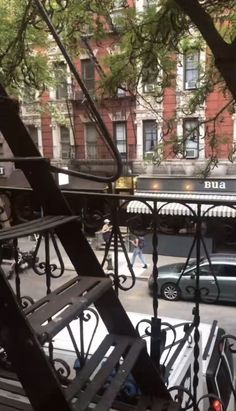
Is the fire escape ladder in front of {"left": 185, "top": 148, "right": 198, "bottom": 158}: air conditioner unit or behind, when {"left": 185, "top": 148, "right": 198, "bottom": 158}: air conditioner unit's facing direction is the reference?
in front

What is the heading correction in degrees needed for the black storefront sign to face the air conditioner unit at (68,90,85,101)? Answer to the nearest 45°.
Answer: approximately 90° to its right

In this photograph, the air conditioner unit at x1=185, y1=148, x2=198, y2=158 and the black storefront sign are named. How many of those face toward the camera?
2

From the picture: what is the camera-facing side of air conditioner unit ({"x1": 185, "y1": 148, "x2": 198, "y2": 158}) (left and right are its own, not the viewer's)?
front

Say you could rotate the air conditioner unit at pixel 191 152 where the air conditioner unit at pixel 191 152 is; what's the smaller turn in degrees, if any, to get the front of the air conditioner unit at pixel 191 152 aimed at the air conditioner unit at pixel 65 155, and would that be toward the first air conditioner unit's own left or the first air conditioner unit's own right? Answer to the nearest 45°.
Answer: approximately 135° to the first air conditioner unit's own right

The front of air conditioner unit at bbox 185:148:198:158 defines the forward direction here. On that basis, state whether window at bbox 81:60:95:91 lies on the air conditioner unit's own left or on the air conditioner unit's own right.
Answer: on the air conditioner unit's own right

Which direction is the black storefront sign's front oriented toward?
toward the camera

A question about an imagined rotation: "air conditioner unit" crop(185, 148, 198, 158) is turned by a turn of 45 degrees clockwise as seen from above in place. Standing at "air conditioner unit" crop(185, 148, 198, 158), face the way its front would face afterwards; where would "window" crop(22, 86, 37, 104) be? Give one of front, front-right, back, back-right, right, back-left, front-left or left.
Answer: front

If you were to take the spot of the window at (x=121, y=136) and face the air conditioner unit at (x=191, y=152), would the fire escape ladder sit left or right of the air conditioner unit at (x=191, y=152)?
right

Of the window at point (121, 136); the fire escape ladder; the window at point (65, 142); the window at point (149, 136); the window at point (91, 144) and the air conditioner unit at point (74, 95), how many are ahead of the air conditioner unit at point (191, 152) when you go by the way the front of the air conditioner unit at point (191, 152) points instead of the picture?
1

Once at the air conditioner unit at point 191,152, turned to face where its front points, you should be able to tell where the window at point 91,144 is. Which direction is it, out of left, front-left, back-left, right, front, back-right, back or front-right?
back-right
